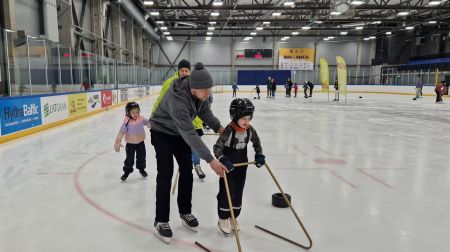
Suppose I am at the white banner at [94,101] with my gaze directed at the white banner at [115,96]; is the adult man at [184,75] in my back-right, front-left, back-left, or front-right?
back-right

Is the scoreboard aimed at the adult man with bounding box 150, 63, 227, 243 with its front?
yes

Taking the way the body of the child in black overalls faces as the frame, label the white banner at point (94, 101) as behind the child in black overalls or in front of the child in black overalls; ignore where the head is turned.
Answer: behind

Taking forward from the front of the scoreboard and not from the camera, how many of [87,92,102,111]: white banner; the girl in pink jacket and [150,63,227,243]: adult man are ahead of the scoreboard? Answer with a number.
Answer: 3

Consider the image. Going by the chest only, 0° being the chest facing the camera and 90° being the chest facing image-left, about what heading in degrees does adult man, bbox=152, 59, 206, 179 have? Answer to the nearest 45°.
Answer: approximately 315°

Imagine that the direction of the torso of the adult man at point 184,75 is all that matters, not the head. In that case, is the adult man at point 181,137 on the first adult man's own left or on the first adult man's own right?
on the first adult man's own right

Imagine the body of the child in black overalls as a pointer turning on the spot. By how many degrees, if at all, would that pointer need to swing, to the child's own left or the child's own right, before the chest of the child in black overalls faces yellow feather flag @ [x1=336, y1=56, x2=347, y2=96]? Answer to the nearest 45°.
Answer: approximately 135° to the child's own left

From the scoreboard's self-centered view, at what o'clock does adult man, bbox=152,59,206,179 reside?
The adult man is roughly at 12 o'clock from the scoreboard.
